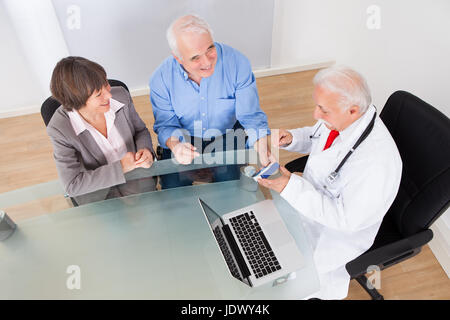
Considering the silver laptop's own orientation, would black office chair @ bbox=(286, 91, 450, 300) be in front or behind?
in front

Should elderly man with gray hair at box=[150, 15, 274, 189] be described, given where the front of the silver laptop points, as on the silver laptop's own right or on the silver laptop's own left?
on the silver laptop's own left

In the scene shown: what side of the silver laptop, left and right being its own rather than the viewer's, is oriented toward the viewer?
right

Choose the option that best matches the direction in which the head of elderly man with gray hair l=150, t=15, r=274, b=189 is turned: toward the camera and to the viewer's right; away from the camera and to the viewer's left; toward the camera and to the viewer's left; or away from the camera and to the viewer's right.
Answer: toward the camera and to the viewer's right

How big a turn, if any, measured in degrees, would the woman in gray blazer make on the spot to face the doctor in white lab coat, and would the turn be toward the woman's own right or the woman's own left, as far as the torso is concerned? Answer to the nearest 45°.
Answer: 0° — they already face them

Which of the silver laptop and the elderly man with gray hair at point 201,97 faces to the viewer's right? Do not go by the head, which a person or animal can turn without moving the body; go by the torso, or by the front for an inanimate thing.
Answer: the silver laptop

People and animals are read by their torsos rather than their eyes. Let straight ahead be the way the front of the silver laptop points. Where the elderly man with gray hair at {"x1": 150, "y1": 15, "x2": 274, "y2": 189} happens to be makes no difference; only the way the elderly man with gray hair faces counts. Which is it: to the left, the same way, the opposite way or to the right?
to the right

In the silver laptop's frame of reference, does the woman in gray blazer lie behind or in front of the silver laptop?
behind

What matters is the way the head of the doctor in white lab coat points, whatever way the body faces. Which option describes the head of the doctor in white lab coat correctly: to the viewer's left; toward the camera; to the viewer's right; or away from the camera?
to the viewer's left

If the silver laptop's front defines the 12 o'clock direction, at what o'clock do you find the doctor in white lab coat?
The doctor in white lab coat is roughly at 11 o'clock from the silver laptop.

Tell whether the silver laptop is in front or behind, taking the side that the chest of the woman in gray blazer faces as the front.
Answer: in front
